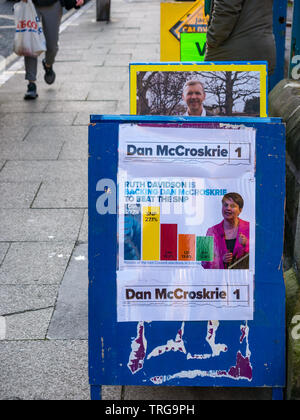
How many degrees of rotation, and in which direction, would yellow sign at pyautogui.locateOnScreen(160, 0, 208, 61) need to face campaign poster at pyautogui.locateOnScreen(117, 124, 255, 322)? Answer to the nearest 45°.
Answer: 0° — it already faces it

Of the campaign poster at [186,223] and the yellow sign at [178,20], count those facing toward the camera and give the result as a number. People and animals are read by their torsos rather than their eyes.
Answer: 2

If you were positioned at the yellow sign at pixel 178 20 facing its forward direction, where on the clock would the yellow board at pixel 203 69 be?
The yellow board is roughly at 12 o'clock from the yellow sign.

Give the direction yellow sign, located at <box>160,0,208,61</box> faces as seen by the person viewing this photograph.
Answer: facing the viewer

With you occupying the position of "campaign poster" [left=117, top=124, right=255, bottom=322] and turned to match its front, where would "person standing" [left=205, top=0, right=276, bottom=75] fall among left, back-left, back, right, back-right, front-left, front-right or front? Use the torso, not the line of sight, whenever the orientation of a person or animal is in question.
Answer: back

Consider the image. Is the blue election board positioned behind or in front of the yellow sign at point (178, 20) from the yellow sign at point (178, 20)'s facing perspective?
in front

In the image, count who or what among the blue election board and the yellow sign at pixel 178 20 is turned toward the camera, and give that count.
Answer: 2

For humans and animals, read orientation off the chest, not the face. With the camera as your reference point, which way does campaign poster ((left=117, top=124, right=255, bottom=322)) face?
facing the viewer

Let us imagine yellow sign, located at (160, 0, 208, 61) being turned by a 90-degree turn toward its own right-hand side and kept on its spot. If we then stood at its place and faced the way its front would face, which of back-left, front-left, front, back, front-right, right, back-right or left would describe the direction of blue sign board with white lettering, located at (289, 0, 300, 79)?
back-left

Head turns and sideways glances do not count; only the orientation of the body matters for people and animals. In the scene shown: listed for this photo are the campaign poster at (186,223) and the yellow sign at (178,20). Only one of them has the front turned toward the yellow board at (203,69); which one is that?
the yellow sign

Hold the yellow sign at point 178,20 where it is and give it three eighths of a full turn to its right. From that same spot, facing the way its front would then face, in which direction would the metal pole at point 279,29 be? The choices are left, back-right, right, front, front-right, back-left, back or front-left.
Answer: right

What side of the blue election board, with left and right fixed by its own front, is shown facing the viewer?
front

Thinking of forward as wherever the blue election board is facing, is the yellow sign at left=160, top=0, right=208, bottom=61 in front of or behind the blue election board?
behind

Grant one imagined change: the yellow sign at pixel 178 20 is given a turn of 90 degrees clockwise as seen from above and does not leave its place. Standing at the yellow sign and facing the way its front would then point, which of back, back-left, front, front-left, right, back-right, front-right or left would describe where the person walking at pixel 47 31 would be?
front-right

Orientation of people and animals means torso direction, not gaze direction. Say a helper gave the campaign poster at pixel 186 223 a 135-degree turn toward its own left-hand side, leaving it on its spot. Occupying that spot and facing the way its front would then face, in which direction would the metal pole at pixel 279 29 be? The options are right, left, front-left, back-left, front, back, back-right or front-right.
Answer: front-left

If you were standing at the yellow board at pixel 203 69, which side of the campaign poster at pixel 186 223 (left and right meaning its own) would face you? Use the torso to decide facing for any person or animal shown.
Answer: back
